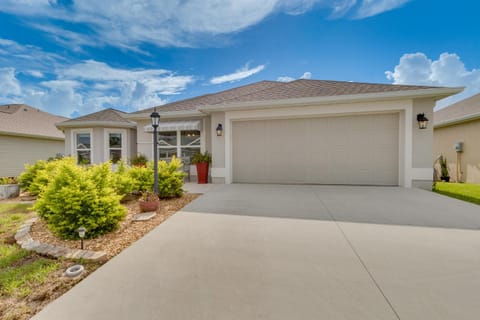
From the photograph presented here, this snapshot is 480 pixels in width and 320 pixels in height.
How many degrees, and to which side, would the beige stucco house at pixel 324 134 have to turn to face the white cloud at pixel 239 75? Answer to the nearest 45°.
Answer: approximately 135° to its right

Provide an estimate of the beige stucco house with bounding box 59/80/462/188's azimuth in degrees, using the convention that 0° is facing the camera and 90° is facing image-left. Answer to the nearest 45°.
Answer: approximately 0°

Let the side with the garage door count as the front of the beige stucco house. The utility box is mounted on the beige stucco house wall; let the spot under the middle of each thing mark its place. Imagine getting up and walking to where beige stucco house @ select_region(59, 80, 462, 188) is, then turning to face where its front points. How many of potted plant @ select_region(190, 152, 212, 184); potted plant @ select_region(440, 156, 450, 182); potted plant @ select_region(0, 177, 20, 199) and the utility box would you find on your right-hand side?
2

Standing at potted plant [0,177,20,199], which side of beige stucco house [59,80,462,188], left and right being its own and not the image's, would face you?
right

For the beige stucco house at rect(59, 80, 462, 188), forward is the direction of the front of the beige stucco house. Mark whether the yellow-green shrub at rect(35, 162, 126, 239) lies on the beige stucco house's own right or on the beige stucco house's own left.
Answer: on the beige stucco house's own right

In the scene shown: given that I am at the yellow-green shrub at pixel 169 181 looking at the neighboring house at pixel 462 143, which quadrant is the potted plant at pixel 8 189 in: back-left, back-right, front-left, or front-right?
back-left

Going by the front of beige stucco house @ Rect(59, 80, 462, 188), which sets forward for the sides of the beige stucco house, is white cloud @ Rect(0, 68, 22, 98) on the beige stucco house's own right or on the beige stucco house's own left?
on the beige stucco house's own right
